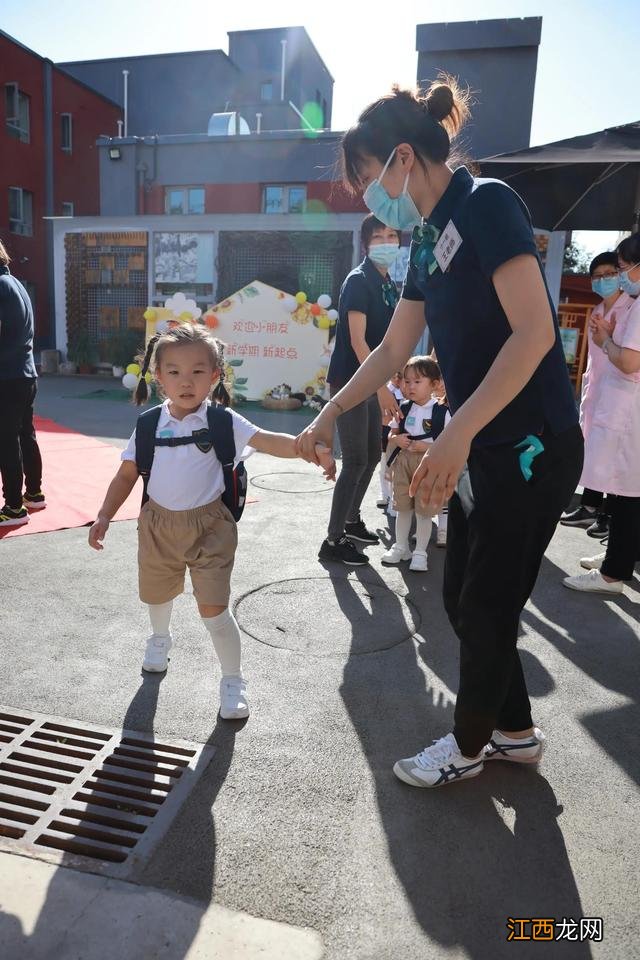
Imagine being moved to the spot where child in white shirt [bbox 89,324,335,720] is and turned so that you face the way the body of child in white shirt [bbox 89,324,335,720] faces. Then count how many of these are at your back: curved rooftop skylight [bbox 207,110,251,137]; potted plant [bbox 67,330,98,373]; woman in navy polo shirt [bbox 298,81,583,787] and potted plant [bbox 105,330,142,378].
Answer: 3

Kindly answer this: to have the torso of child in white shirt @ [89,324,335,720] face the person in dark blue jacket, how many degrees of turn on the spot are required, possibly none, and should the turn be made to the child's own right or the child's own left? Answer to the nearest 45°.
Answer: approximately 135° to the child's own right

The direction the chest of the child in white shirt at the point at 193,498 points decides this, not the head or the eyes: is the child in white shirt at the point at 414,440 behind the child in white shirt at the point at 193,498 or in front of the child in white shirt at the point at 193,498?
behind

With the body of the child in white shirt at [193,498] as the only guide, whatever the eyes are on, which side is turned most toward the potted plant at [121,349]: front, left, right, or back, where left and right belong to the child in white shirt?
back

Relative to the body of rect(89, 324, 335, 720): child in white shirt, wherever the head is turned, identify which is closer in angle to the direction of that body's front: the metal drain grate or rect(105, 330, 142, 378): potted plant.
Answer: the metal drain grate

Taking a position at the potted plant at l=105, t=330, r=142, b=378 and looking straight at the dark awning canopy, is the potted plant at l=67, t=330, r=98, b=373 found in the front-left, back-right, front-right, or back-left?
back-right

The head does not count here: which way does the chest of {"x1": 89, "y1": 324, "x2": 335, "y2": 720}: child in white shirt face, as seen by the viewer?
toward the camera

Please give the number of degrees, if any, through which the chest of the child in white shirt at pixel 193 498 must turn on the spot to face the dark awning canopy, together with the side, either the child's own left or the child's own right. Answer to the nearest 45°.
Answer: approximately 135° to the child's own left

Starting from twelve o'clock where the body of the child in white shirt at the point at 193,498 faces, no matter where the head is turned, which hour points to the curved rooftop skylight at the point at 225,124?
The curved rooftop skylight is roughly at 6 o'clock from the child in white shirt.

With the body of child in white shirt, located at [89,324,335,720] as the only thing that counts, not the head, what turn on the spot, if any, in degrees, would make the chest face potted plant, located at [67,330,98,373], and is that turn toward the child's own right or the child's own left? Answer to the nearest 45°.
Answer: approximately 180°

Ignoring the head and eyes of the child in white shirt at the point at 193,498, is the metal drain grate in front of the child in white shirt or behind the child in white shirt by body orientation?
in front
